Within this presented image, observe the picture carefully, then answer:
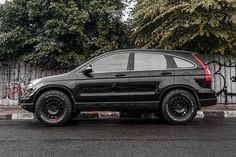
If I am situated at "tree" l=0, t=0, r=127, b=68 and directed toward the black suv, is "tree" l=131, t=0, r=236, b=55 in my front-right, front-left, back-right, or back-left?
front-left

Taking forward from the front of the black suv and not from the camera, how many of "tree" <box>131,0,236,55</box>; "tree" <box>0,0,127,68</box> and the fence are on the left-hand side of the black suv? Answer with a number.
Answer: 0

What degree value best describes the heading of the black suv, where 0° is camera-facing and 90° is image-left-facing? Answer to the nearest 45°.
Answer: approximately 90°

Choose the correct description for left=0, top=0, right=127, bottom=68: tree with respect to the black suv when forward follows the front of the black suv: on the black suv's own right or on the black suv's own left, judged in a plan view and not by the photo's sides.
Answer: on the black suv's own right

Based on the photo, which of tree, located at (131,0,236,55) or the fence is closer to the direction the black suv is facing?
the fence

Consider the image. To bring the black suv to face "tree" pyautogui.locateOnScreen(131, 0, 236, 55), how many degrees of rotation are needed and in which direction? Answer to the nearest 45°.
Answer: approximately 135° to its right
